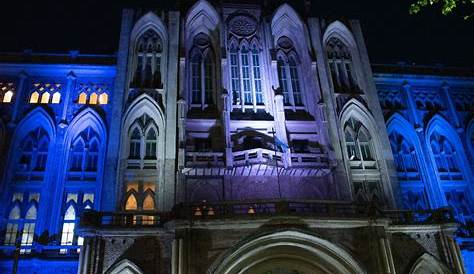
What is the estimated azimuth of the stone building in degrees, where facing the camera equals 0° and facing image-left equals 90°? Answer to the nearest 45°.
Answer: approximately 0°
